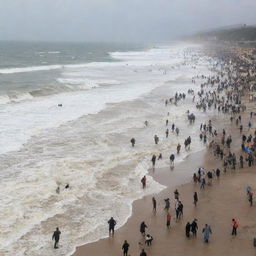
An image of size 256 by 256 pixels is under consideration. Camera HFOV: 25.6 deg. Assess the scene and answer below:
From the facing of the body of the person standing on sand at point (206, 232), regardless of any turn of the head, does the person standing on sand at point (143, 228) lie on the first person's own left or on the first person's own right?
on the first person's own left

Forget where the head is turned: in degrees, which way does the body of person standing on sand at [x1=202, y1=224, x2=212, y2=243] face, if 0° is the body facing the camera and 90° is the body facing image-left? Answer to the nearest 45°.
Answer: approximately 180°

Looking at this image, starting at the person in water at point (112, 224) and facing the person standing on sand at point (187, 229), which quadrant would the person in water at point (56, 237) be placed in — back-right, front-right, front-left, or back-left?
back-right

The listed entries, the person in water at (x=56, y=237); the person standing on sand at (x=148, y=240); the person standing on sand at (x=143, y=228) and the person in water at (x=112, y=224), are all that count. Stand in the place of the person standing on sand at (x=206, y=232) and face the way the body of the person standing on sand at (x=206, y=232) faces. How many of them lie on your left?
4

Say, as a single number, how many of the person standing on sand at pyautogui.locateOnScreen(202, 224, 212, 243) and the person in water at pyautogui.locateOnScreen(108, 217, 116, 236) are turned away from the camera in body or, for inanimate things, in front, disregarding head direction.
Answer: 2

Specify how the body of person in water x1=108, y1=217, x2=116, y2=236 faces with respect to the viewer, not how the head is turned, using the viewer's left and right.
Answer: facing away from the viewer

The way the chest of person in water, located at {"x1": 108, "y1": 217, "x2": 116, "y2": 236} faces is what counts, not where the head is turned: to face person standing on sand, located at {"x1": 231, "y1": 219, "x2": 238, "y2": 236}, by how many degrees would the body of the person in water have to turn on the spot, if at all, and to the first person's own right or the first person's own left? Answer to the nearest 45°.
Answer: approximately 90° to the first person's own right

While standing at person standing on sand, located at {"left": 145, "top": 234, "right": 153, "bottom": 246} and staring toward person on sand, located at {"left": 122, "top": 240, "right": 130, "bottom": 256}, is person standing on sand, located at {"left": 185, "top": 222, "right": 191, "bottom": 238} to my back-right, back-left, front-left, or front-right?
back-left
